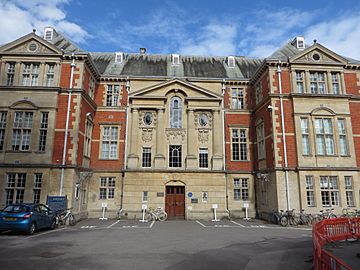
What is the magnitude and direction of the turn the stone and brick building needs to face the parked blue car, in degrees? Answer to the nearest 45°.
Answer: approximately 45° to its right

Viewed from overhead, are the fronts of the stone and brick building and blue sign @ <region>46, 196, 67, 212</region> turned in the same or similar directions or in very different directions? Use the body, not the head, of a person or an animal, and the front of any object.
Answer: same or similar directions

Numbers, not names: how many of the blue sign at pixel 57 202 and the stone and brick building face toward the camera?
2

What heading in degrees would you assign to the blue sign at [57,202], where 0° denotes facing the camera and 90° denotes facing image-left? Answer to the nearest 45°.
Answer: approximately 0°

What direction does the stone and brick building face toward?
toward the camera
